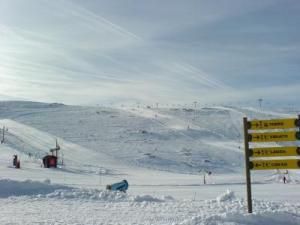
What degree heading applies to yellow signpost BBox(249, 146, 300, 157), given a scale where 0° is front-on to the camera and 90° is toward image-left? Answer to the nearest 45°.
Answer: approximately 0°

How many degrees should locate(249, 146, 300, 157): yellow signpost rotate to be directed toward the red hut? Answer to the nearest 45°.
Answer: approximately 135° to its right
